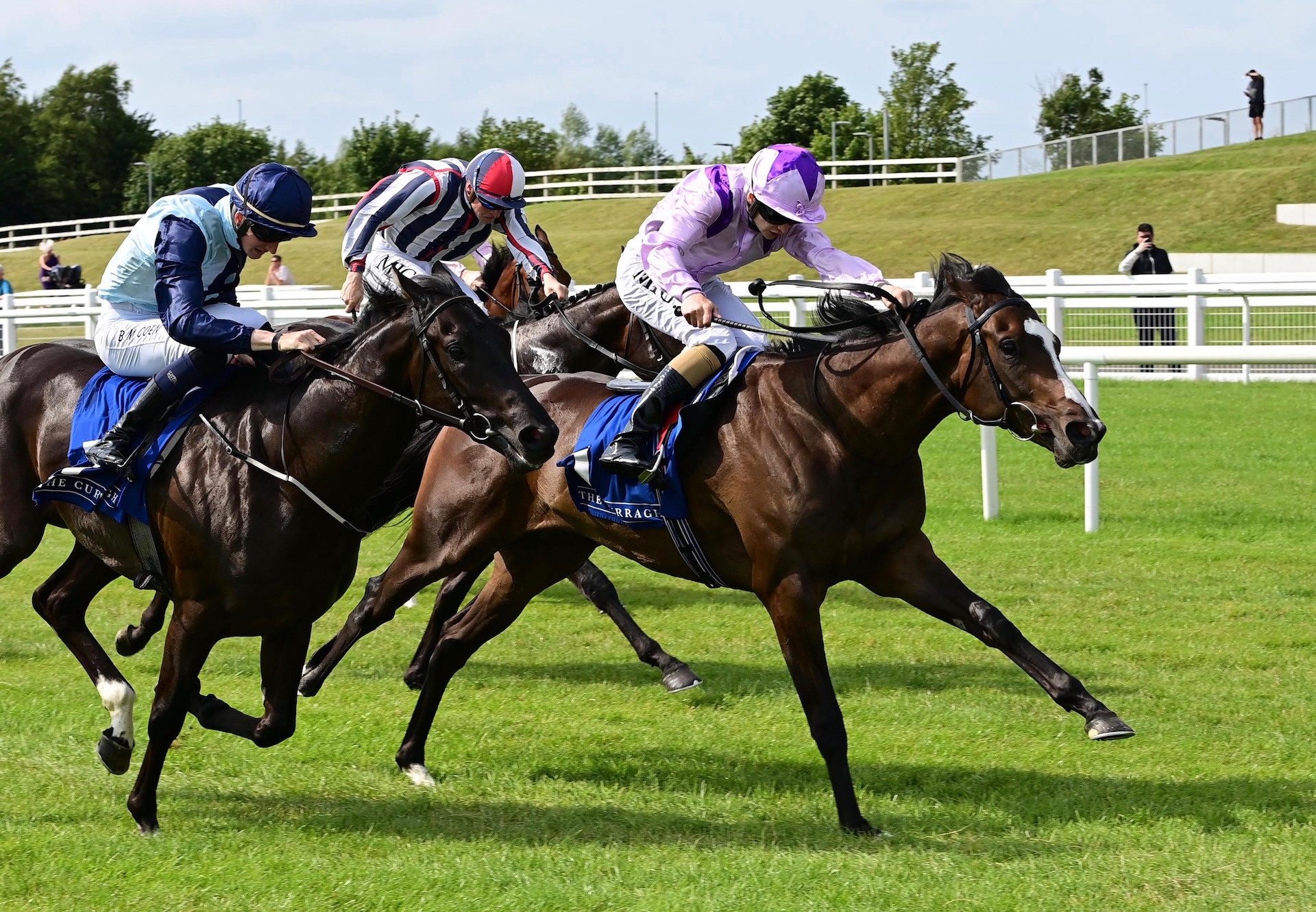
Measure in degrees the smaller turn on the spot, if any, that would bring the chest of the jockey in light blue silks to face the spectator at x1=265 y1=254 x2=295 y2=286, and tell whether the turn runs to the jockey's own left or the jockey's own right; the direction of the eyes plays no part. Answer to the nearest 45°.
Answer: approximately 135° to the jockey's own left

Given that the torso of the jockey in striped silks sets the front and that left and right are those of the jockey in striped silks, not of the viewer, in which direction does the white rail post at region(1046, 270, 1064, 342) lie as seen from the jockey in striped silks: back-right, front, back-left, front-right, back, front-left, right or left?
left

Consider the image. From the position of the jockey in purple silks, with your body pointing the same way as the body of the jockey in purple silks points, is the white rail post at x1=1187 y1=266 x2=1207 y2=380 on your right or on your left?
on your left

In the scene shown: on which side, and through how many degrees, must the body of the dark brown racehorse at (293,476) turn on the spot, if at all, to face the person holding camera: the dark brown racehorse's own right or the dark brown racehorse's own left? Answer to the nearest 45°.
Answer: approximately 90° to the dark brown racehorse's own left

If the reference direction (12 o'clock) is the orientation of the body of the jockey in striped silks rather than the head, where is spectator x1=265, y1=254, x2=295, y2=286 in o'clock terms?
The spectator is roughly at 7 o'clock from the jockey in striped silks.

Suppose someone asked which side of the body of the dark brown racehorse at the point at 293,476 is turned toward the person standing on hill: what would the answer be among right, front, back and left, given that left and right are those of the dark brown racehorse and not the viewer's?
left

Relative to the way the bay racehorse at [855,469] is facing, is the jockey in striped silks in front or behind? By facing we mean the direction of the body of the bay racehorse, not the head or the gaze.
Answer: behind

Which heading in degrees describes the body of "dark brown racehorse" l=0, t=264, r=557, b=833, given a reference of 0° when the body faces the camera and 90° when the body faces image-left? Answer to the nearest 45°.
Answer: approximately 315°

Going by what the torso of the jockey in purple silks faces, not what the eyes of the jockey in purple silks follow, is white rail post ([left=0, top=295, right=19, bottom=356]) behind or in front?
behind
